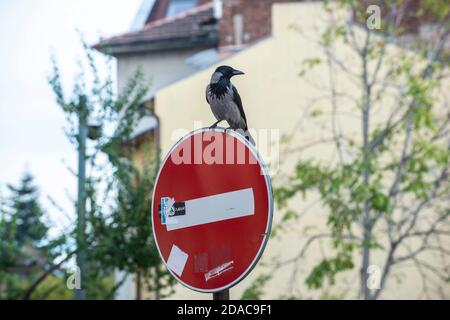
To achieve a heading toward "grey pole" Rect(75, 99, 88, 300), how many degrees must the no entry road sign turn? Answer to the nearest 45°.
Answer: approximately 135° to its right

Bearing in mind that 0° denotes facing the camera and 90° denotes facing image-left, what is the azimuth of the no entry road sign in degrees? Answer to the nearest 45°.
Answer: approximately 45°

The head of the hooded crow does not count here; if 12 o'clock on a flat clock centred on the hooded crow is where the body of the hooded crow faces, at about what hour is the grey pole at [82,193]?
The grey pole is roughly at 4 o'clock from the hooded crow.

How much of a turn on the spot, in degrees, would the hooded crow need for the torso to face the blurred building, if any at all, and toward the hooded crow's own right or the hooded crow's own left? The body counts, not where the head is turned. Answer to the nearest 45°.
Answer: approximately 135° to the hooded crow's own right

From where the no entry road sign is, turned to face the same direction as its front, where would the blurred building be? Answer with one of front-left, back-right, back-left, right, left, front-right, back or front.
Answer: back-right

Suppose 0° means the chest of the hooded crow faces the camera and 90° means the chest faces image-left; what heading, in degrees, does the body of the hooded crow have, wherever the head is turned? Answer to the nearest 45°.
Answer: approximately 45°
